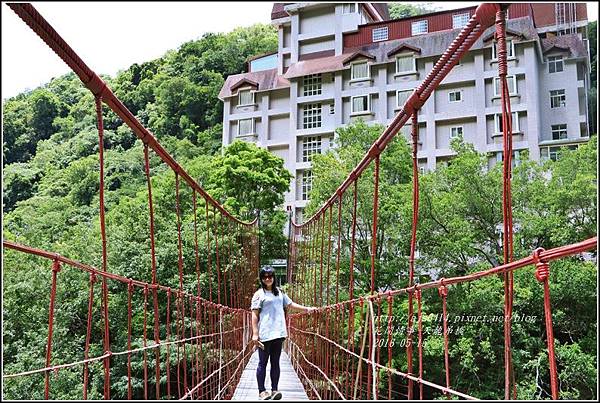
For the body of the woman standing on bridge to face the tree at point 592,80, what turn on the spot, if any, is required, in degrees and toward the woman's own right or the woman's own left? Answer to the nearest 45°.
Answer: approximately 135° to the woman's own left

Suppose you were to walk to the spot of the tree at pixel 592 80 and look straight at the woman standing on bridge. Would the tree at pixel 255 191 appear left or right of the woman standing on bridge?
right

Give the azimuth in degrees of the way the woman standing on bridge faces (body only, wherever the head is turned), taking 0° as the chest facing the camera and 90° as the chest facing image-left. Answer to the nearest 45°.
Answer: approximately 0°

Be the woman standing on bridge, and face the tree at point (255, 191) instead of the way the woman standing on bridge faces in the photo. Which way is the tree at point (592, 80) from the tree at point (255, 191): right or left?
right

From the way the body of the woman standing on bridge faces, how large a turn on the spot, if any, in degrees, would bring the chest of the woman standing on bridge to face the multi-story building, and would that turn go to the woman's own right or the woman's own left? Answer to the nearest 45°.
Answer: approximately 180°

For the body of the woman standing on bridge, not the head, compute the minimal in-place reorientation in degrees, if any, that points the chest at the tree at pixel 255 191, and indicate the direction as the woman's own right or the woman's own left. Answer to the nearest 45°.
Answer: approximately 180°
